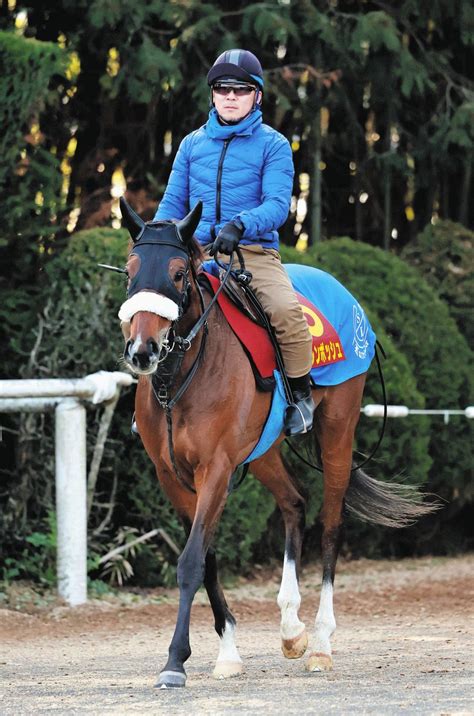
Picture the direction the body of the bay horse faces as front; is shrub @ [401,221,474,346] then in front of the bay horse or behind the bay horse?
behind

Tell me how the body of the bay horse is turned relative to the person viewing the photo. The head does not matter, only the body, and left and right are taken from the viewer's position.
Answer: facing the viewer and to the left of the viewer

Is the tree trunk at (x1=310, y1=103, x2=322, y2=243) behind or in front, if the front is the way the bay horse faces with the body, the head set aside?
behind
